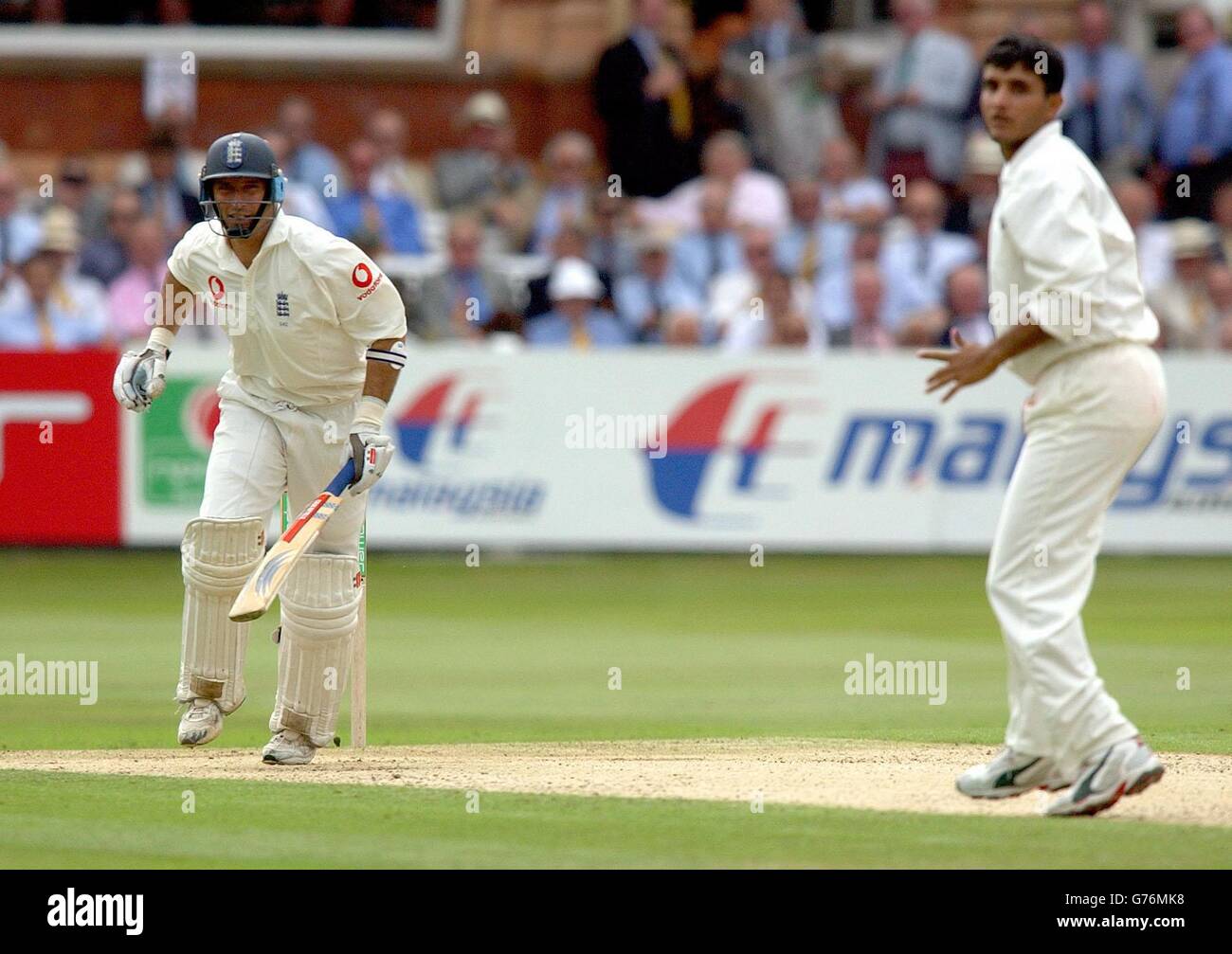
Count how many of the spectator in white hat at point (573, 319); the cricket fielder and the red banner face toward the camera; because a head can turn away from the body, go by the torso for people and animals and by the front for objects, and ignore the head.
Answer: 2

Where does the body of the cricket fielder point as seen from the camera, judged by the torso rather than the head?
to the viewer's left

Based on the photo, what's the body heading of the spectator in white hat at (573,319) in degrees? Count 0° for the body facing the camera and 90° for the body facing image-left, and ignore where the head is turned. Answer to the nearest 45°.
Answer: approximately 0°

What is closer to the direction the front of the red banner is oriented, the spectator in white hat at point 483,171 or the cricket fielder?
the cricket fielder

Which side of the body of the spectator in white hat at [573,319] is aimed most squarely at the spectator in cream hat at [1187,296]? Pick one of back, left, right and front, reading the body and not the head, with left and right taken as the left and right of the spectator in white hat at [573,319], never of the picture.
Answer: left

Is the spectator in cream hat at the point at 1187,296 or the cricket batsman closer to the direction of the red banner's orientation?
the cricket batsman

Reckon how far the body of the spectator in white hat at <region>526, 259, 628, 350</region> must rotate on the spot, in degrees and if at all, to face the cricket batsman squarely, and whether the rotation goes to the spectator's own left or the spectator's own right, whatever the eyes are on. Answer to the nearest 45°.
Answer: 0° — they already face them

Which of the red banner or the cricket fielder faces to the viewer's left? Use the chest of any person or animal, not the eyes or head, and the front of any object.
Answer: the cricket fielder

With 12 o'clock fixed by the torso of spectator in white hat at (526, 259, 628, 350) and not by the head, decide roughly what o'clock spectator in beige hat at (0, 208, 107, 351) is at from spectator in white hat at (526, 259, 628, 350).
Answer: spectator in beige hat at (0, 208, 107, 351) is roughly at 3 o'clock from spectator in white hat at (526, 259, 628, 350).

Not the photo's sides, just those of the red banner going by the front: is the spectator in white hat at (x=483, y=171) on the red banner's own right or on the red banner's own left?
on the red banner's own left

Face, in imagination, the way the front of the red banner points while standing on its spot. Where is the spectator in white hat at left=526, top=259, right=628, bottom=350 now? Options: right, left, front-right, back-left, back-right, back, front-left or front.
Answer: left

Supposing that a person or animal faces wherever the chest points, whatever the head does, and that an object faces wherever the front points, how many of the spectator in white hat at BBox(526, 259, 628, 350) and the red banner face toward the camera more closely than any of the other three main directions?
2
